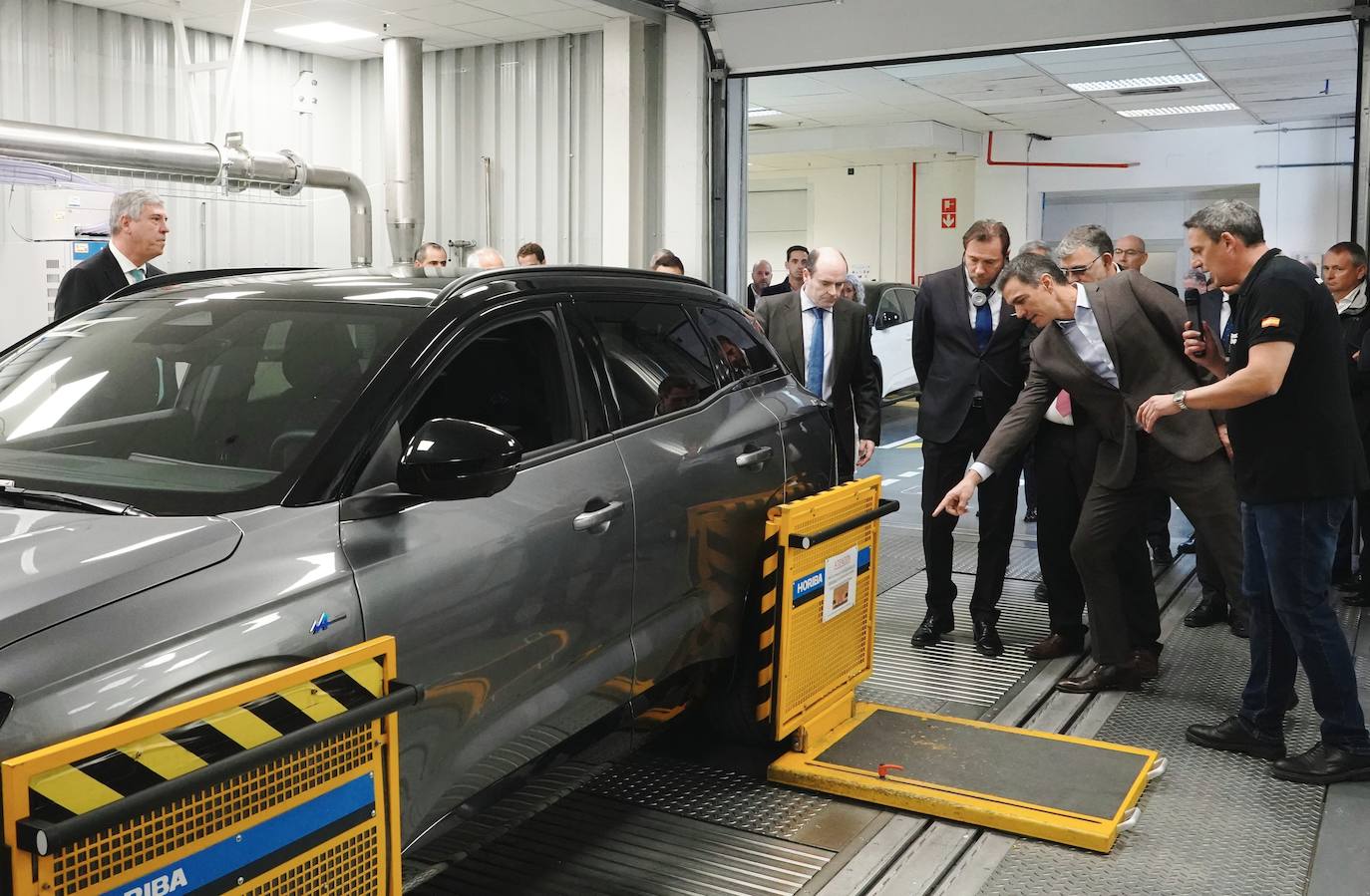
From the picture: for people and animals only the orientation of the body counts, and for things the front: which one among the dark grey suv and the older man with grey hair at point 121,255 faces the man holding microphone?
the older man with grey hair

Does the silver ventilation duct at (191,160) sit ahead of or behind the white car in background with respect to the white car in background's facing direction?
ahead

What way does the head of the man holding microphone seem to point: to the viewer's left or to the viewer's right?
to the viewer's left

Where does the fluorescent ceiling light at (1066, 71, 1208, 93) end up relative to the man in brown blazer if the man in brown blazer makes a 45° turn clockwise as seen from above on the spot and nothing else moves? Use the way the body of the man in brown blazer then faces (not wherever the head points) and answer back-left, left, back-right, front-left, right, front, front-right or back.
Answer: right

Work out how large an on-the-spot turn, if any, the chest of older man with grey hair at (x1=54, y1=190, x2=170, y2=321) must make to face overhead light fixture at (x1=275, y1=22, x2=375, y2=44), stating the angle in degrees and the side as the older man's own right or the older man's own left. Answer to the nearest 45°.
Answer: approximately 135° to the older man's own left

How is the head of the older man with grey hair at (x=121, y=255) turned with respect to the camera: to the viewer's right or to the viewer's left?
to the viewer's right

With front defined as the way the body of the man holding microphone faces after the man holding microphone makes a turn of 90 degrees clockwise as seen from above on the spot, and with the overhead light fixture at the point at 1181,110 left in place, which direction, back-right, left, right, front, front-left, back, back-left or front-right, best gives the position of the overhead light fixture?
front

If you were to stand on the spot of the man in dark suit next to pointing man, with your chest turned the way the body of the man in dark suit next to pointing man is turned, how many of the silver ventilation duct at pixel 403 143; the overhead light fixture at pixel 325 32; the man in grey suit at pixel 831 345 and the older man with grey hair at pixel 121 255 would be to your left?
0

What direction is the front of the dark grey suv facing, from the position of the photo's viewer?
facing the viewer and to the left of the viewer

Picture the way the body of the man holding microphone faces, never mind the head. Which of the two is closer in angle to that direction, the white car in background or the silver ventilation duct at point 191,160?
the silver ventilation duct

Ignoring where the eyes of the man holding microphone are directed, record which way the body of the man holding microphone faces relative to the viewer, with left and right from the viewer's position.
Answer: facing to the left of the viewer

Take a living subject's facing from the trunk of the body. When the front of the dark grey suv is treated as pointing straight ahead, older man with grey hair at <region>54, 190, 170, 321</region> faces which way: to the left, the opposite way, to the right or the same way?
to the left

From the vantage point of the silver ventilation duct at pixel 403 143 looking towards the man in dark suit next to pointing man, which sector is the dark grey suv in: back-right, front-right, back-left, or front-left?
front-right
